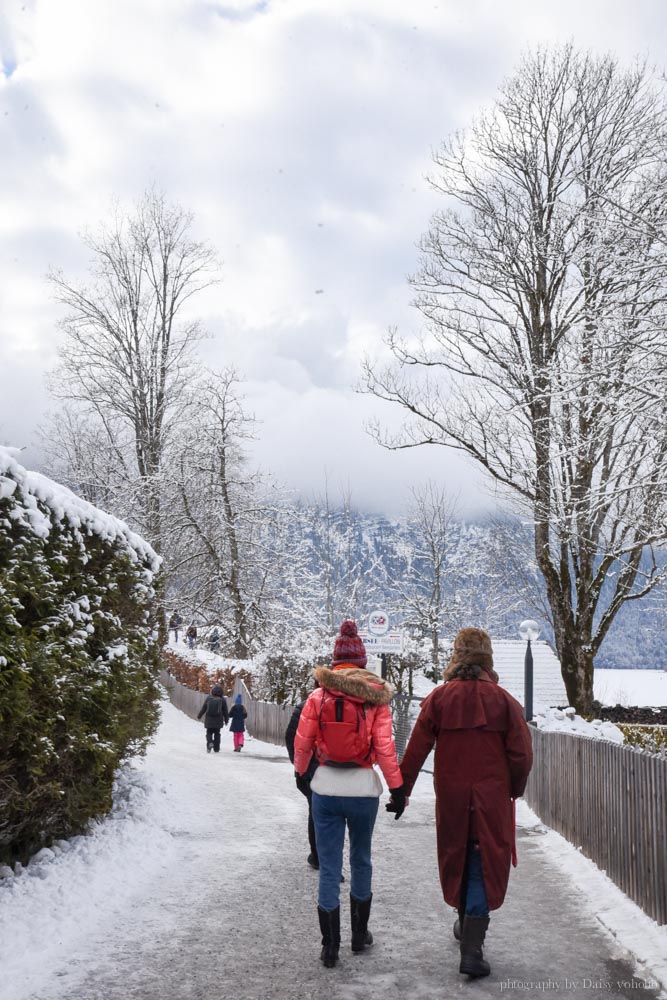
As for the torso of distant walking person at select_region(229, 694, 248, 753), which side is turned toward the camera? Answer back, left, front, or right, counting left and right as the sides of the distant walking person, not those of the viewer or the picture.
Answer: back

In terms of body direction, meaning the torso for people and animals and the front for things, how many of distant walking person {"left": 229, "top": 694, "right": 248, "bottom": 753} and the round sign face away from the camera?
1

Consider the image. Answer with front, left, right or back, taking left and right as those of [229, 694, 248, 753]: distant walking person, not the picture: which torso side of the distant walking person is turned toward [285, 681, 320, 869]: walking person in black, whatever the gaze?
back

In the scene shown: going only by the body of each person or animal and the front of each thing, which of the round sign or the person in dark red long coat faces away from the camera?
the person in dark red long coat

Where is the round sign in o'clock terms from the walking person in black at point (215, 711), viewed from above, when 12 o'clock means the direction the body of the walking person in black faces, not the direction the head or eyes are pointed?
The round sign is roughly at 3 o'clock from the walking person in black.

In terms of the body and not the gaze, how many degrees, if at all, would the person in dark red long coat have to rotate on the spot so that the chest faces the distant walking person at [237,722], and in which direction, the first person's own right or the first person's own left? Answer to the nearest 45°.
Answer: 0° — they already face them

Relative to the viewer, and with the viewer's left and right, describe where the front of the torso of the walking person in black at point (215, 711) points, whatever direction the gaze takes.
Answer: facing away from the viewer

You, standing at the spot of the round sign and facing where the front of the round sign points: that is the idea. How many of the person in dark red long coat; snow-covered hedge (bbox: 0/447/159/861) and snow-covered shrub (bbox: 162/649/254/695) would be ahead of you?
2

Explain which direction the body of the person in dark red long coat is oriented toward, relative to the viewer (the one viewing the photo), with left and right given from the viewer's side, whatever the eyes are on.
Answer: facing away from the viewer

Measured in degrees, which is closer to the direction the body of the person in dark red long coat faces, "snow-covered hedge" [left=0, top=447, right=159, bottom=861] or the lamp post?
the lamp post

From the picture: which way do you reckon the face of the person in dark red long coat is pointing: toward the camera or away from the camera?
away from the camera

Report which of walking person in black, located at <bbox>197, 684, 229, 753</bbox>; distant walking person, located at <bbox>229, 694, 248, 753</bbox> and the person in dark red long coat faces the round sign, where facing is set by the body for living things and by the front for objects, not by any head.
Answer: the person in dark red long coat

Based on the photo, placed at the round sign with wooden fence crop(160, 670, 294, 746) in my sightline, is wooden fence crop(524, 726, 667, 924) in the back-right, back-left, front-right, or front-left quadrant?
back-left
